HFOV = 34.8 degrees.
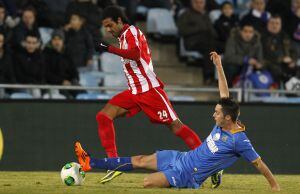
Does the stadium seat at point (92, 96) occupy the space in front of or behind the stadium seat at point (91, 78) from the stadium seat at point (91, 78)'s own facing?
in front

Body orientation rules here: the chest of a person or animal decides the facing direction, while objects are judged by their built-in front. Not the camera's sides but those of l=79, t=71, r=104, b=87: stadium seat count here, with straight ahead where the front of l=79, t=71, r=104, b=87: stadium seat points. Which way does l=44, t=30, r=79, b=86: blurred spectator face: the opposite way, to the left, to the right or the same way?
the same way

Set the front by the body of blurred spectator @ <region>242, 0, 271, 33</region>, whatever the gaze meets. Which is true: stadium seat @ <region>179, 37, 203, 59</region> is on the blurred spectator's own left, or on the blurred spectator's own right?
on the blurred spectator's own right

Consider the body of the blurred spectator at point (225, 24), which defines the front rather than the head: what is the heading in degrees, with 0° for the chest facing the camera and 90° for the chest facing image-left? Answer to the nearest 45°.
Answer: approximately 0°

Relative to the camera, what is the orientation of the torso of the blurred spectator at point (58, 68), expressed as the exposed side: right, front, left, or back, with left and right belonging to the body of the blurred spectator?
front

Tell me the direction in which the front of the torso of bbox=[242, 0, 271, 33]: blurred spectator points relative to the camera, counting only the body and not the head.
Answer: toward the camera

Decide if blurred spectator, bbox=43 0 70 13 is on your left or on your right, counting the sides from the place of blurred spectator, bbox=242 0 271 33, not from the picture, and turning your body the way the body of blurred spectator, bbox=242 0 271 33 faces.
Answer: on your right

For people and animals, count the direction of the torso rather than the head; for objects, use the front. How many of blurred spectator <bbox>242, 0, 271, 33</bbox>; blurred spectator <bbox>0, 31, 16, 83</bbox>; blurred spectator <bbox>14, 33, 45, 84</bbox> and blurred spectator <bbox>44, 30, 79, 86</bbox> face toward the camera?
4

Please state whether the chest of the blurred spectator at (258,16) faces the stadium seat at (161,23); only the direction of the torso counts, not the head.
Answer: no

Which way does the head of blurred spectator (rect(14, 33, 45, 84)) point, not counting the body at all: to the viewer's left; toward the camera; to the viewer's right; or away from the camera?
toward the camera

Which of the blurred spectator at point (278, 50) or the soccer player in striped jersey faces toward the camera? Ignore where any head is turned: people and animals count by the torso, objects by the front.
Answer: the blurred spectator

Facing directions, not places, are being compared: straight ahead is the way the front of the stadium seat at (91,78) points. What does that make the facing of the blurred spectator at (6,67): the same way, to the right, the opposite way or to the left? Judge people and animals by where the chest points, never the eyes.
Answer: the same way

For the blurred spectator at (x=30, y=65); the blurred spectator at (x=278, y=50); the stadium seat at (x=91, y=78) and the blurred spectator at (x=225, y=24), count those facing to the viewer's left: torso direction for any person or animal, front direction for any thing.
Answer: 0

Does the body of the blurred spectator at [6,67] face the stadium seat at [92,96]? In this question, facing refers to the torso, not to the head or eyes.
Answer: no

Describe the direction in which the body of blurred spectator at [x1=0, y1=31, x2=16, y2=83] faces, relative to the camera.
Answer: toward the camera
